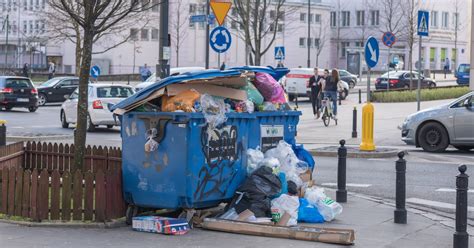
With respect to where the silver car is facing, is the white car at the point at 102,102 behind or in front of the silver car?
in front

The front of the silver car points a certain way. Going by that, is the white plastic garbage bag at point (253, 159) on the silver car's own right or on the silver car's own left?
on the silver car's own left

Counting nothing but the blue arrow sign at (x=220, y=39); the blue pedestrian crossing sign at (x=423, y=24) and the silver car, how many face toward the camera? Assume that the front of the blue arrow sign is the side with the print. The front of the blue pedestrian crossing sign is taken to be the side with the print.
2

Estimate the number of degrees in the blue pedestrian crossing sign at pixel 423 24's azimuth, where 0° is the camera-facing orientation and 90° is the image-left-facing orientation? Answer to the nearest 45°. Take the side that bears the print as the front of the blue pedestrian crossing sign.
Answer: approximately 0°

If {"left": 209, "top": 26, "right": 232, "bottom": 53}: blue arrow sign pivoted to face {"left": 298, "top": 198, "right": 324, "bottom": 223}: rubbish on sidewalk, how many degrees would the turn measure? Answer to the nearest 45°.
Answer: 0° — it already faces it

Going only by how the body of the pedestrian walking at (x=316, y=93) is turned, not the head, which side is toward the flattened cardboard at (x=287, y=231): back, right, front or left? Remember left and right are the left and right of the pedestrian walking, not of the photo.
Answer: front

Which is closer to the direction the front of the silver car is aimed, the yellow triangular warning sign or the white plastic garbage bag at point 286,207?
the yellow triangular warning sign

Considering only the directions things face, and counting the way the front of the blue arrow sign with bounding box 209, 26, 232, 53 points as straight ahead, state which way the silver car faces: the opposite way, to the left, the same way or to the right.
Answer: to the right

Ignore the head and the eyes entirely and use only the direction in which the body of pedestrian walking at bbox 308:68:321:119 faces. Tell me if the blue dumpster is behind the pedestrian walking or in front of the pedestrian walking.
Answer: in front

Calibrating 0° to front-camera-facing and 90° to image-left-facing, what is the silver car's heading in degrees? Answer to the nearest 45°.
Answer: approximately 90°

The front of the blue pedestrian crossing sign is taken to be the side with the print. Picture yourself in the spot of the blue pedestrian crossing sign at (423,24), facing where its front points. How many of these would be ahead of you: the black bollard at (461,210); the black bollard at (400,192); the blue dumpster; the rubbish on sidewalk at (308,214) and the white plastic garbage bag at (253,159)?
5

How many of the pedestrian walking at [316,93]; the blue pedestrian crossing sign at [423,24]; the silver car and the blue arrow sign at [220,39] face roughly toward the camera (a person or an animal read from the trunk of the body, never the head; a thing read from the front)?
3
